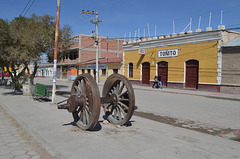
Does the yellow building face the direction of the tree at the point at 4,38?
yes

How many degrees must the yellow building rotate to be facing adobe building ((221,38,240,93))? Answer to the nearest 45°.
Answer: approximately 90° to its left

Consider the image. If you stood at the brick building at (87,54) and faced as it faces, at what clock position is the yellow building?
The yellow building is roughly at 10 o'clock from the brick building.

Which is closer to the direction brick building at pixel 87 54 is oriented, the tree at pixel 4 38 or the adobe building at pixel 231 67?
the tree

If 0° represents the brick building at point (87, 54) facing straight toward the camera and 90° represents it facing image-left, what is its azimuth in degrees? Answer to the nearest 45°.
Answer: approximately 45°
